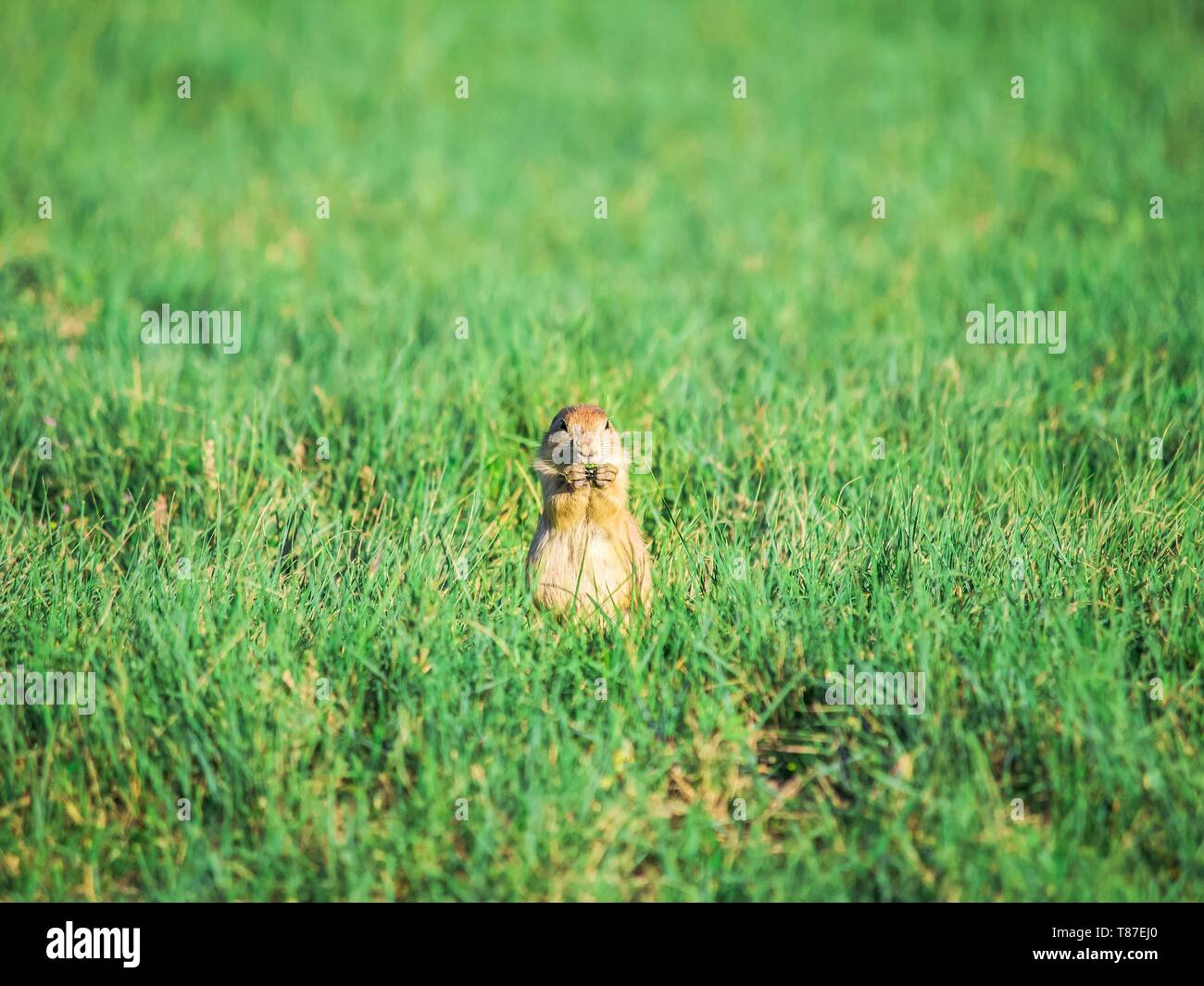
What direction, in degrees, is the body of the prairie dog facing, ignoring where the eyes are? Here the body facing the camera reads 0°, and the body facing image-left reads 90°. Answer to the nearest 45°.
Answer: approximately 0°
